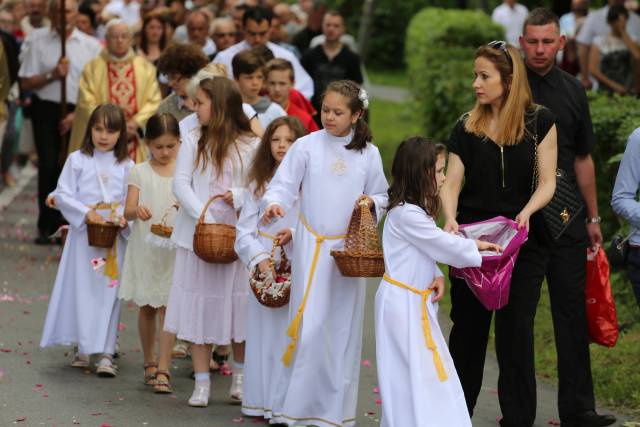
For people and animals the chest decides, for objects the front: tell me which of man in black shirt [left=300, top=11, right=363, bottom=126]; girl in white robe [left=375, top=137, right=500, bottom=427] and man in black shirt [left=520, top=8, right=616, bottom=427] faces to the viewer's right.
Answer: the girl in white robe

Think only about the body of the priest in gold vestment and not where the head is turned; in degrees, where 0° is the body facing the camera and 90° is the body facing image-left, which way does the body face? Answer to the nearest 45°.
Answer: approximately 0°

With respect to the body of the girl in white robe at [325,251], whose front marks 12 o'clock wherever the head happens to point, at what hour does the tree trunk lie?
The tree trunk is roughly at 6 o'clock from the girl in white robe.

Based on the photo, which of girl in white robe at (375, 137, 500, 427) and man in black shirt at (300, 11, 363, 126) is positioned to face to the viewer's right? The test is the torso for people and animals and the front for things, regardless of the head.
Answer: the girl in white robe

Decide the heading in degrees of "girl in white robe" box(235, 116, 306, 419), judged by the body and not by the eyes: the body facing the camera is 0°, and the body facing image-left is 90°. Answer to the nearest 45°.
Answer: approximately 315°

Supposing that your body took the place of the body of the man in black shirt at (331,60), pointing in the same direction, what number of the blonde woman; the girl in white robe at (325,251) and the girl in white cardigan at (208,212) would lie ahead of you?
3

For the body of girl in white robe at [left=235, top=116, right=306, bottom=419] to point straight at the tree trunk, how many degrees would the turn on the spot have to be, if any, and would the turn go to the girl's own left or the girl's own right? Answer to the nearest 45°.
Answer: approximately 135° to the girl's own left

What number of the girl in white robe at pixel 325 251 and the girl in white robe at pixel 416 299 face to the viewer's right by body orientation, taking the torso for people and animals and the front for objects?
1
